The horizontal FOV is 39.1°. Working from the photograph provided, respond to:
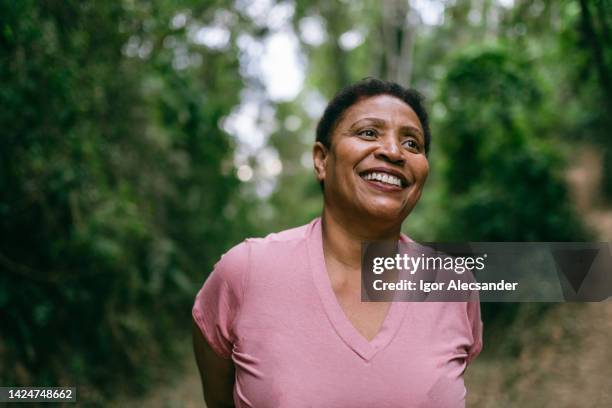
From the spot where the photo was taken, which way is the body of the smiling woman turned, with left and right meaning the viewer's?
facing the viewer and to the right of the viewer

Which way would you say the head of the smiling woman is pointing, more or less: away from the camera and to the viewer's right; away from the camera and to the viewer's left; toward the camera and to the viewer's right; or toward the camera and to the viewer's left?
toward the camera and to the viewer's right
